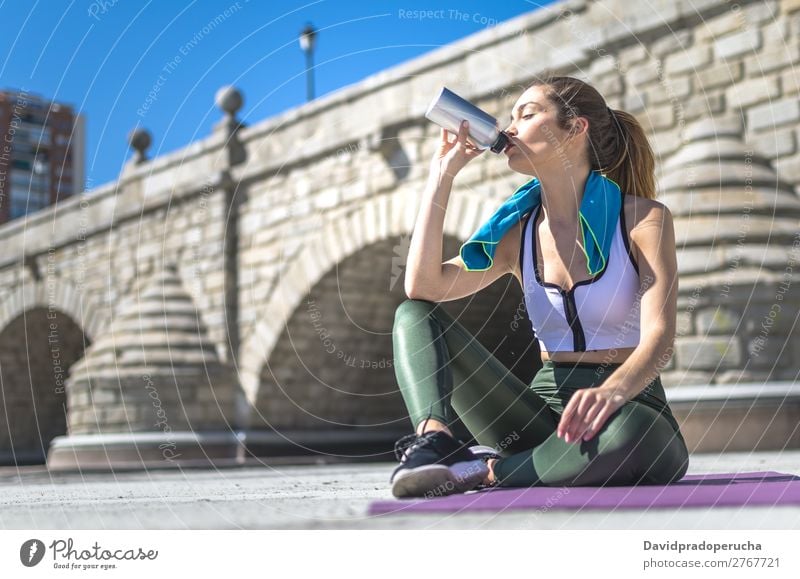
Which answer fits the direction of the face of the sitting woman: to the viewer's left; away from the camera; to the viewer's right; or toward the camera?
to the viewer's left
